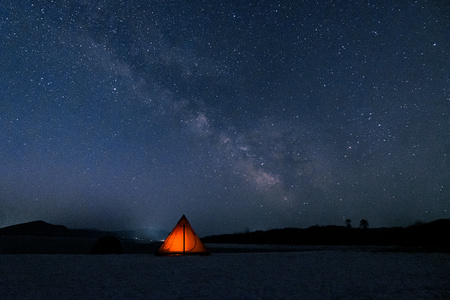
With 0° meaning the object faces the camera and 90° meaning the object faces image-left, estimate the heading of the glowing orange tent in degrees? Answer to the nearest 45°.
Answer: approximately 0°
